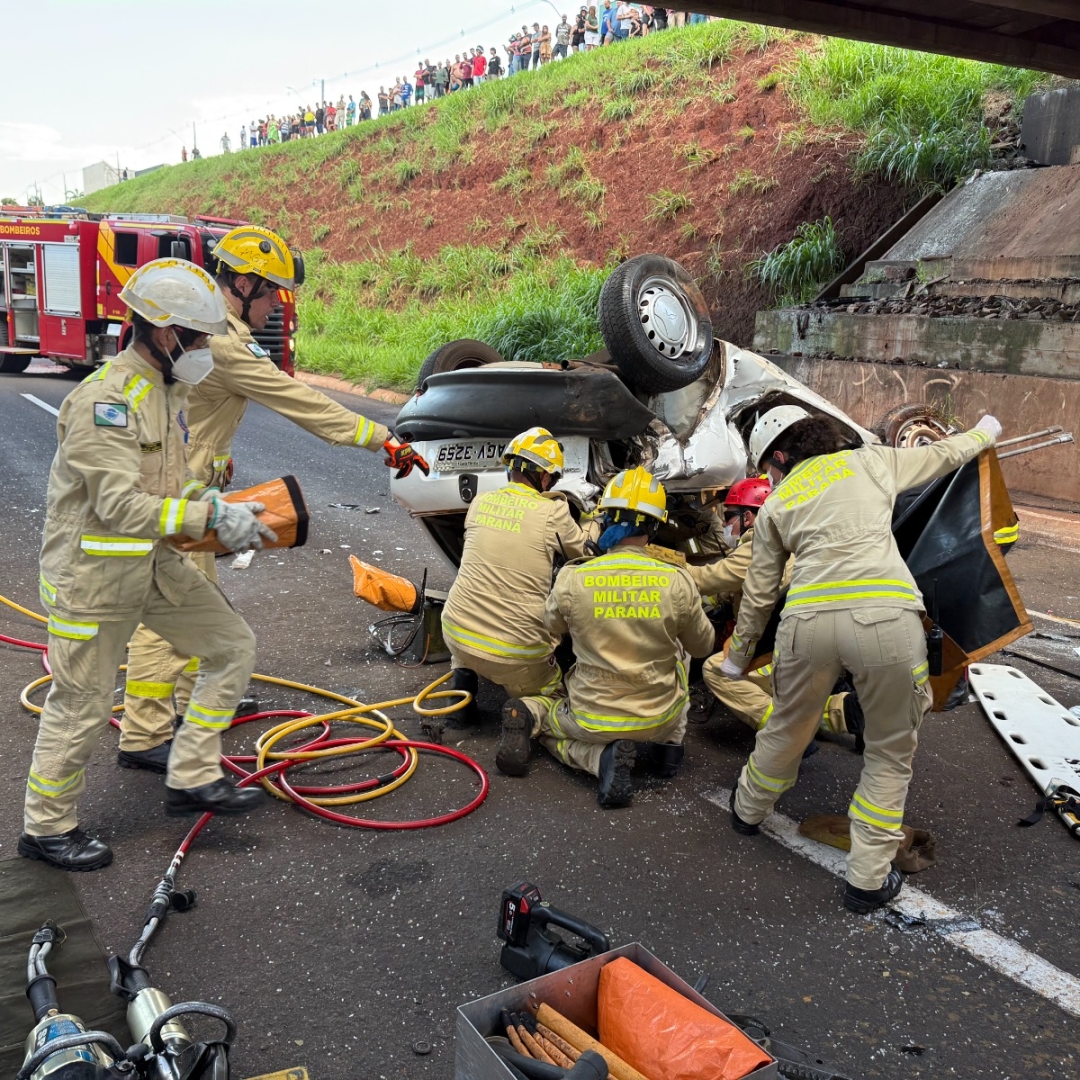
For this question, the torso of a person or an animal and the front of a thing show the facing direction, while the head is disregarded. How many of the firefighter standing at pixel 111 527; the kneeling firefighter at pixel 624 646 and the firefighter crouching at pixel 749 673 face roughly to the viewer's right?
1

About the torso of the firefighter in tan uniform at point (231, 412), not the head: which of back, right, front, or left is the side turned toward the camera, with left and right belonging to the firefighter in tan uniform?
right

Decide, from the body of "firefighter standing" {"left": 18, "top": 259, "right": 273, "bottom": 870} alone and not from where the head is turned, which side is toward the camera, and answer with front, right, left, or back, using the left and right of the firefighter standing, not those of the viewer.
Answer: right

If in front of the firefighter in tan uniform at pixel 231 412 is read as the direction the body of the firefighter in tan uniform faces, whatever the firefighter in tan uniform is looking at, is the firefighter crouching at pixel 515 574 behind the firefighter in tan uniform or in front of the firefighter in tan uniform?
in front

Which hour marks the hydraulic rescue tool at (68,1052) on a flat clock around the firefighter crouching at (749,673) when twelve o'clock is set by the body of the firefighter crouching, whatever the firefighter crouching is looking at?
The hydraulic rescue tool is roughly at 10 o'clock from the firefighter crouching.

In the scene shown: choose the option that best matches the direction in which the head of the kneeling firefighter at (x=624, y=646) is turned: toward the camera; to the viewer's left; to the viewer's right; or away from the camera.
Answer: away from the camera

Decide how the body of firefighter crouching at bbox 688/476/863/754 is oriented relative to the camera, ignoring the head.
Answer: to the viewer's left

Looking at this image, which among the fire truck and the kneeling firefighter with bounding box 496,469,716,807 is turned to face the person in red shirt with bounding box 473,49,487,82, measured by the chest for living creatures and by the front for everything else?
the kneeling firefighter

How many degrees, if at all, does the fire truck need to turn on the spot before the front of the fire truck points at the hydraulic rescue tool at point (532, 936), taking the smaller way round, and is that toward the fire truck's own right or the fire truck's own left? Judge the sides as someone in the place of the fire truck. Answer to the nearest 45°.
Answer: approximately 45° to the fire truck's own right

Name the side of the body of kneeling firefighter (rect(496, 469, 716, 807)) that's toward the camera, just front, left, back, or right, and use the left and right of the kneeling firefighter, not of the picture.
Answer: back

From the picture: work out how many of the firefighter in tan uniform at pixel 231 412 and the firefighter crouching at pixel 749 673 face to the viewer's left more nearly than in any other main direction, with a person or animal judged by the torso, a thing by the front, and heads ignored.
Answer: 1

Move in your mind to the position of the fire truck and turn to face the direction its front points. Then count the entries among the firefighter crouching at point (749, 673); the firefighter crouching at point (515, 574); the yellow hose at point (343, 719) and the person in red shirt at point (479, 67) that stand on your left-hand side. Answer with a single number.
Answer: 1

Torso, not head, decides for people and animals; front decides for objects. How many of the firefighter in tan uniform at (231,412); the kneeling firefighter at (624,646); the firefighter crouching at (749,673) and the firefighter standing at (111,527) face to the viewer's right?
2

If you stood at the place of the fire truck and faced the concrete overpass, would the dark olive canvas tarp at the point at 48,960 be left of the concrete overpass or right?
right

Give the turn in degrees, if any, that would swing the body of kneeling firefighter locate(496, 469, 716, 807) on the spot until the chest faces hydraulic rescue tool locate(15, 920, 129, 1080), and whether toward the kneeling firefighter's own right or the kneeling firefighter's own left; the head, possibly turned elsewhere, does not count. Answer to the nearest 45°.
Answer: approximately 135° to the kneeling firefighter's own left

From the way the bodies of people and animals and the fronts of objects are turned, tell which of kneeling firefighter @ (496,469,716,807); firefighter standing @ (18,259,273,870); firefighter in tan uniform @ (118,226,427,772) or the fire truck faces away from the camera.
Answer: the kneeling firefighter

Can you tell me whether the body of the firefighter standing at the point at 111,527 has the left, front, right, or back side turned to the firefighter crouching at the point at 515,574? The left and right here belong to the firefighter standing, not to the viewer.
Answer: front

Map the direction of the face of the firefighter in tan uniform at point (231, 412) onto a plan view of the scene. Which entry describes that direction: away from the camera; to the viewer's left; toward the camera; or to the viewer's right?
to the viewer's right
